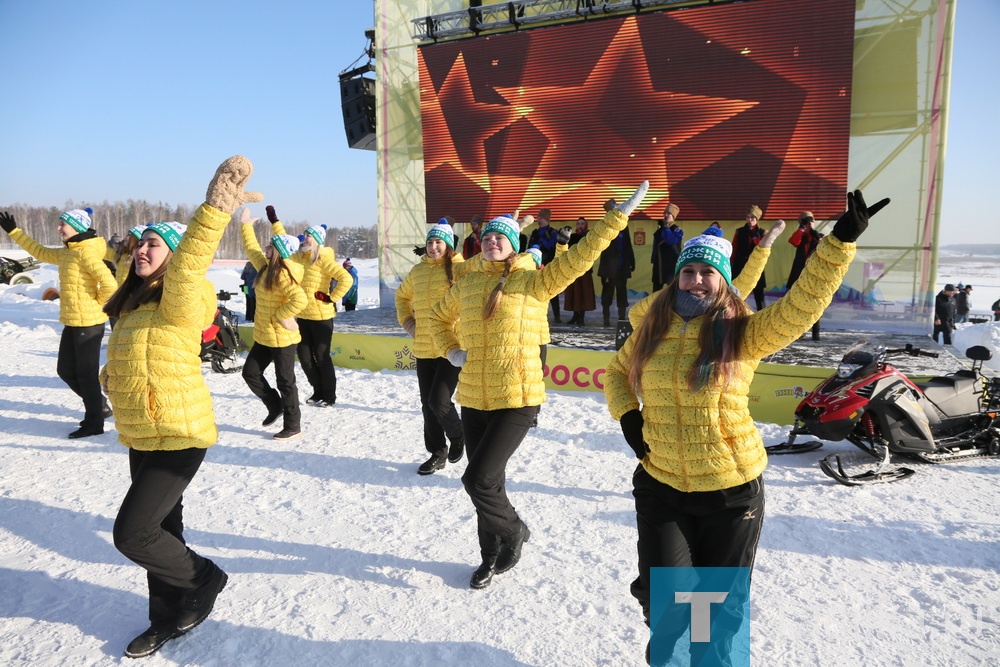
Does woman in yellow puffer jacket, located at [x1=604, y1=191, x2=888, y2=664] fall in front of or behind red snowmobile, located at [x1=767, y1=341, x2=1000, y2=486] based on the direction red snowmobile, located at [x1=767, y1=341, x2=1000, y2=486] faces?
in front

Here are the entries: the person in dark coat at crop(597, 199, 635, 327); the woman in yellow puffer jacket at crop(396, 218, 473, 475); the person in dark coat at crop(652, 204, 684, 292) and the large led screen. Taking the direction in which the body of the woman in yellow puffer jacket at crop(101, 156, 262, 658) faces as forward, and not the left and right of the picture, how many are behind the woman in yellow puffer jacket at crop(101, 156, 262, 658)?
4

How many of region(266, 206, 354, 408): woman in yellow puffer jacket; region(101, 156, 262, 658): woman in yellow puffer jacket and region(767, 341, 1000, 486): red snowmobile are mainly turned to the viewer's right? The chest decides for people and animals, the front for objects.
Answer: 0

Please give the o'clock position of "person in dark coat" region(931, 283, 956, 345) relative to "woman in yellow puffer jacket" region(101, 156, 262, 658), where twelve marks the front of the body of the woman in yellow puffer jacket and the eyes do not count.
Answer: The person in dark coat is roughly at 7 o'clock from the woman in yellow puffer jacket.

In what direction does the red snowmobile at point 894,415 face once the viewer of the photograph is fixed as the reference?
facing the viewer and to the left of the viewer

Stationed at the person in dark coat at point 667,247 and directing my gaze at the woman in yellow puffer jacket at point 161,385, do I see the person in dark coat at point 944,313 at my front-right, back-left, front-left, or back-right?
back-left

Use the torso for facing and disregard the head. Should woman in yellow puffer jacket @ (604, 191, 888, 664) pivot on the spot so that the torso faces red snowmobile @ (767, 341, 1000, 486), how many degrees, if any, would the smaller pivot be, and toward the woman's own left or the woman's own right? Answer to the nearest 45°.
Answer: approximately 180°

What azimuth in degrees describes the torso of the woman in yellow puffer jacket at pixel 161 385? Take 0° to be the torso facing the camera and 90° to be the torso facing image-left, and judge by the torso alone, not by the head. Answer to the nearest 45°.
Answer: approximately 45°

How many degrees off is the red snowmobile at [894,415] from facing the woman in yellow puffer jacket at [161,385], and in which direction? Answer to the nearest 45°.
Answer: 0° — it already faces them

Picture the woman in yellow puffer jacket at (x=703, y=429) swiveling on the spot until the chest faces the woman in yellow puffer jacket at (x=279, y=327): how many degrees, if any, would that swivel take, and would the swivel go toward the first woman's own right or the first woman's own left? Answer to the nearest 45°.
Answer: approximately 135° to the first woman's own right

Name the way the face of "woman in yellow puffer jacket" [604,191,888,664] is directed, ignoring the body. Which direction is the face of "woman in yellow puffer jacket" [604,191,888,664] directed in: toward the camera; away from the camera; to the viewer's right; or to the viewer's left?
toward the camera

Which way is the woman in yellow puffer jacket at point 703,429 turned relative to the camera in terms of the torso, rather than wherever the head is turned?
toward the camera

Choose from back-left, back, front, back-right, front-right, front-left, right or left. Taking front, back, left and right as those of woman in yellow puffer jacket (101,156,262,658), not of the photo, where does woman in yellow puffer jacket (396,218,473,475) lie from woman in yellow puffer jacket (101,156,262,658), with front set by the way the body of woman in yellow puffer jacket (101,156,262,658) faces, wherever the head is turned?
back

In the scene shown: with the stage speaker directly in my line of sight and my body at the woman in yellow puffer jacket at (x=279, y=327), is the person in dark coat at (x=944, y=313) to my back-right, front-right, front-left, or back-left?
front-right

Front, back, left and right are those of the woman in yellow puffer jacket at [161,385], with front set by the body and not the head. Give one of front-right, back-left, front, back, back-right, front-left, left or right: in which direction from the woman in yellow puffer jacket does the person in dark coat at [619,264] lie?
back

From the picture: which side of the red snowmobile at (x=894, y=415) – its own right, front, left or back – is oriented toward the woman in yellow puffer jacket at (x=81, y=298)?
front

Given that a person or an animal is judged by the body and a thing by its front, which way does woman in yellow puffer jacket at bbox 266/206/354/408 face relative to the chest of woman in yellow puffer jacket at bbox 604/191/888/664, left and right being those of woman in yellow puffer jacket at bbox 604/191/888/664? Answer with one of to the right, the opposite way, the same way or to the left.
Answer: the same way
